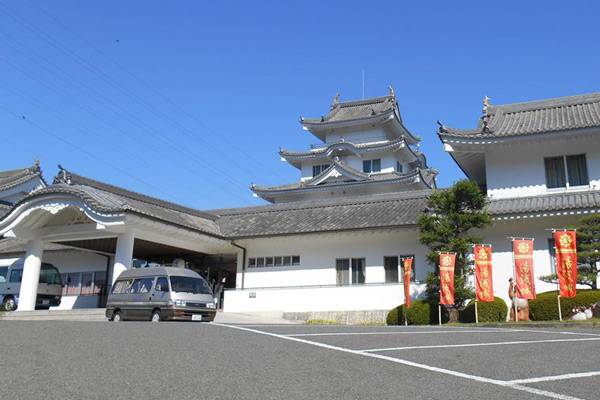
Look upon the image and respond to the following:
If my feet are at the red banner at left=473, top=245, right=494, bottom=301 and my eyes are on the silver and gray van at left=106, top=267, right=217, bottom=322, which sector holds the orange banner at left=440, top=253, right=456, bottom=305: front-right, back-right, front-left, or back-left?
front-right

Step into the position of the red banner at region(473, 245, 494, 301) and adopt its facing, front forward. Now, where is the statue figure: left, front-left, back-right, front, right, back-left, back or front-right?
back-left

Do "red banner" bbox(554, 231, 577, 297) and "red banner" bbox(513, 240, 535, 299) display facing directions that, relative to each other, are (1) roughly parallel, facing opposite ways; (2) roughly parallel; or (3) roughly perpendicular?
roughly parallel

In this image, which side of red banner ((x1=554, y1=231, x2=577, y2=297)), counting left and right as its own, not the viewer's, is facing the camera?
front

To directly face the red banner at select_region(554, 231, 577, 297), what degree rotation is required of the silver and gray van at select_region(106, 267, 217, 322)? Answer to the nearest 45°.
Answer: approximately 45° to its left

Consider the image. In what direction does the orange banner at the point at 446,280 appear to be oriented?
toward the camera

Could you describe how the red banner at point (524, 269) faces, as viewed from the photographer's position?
facing the viewer

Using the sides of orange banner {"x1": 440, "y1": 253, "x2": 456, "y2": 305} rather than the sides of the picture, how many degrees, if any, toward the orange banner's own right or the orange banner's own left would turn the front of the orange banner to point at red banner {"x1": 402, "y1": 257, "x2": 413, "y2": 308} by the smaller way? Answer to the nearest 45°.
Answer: approximately 135° to the orange banner's own right
